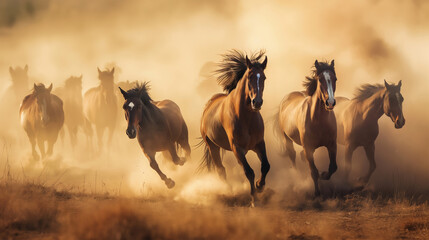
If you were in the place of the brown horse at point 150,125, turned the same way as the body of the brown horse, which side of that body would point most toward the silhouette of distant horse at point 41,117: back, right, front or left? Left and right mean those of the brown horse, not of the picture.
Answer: right

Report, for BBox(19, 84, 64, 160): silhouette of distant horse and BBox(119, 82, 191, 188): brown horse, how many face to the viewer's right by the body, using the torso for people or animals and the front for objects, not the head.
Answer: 0

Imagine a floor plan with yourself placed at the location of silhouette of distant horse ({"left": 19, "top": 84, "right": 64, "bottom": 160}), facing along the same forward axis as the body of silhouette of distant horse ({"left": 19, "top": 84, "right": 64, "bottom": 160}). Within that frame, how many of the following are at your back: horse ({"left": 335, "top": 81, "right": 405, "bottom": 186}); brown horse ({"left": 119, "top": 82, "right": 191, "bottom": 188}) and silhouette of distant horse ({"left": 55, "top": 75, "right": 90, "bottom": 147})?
1

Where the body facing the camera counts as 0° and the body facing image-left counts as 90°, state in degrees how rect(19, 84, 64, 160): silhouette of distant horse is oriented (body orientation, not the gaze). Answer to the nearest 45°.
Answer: approximately 0°

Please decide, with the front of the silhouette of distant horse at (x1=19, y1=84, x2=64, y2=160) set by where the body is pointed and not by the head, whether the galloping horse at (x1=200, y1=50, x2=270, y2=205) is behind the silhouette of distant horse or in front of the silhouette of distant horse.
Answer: in front

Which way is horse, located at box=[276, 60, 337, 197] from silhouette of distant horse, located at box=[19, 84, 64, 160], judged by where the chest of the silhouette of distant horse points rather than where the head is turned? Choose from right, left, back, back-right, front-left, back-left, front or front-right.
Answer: front-left

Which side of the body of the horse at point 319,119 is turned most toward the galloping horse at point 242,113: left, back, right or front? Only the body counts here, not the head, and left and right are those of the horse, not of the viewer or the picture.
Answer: right

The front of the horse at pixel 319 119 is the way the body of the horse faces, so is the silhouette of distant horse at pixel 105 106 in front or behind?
behind

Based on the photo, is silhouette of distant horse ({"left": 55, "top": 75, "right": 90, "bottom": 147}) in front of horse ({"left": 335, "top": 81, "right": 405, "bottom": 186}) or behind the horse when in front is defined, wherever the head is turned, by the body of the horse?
behind

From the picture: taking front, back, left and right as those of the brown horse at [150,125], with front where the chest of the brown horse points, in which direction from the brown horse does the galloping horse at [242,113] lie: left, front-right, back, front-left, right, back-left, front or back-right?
left

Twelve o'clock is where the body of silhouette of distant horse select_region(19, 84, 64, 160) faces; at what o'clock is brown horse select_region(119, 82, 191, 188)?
The brown horse is roughly at 11 o'clock from the silhouette of distant horse.

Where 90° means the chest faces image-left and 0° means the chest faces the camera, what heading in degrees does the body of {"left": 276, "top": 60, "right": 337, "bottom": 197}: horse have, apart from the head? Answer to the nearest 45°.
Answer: approximately 315°
